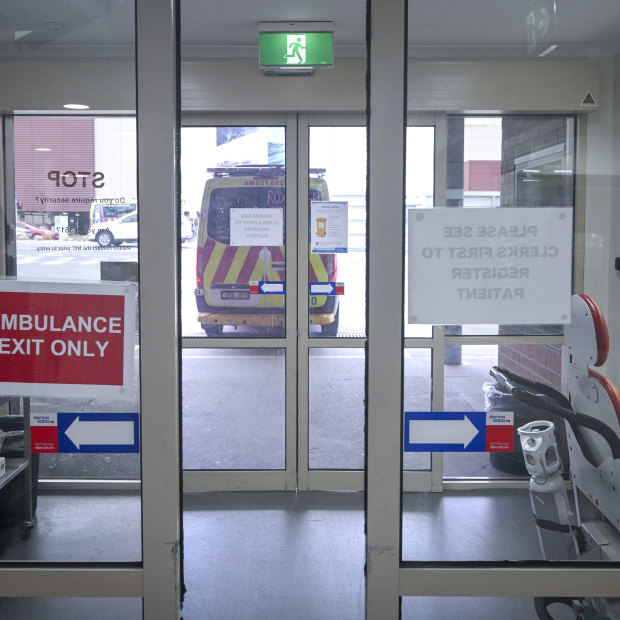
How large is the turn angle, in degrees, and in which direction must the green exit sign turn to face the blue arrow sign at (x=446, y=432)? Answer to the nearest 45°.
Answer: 0° — it already faces it

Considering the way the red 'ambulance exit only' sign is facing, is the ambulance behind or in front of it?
behind

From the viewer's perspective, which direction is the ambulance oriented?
away from the camera

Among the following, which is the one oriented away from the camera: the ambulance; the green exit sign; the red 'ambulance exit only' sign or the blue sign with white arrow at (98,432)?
the ambulance

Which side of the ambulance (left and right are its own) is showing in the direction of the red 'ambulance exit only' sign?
back

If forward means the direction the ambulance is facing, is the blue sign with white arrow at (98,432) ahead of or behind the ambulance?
behind
